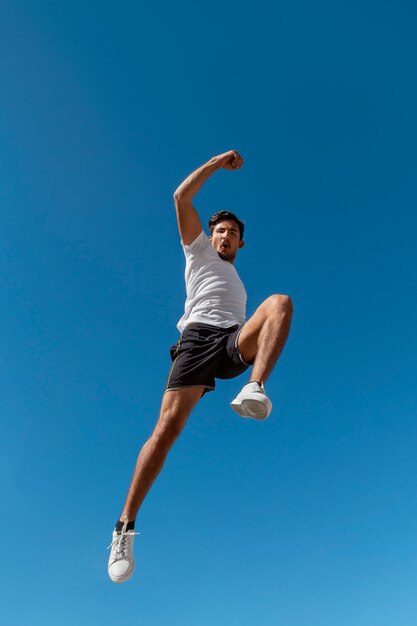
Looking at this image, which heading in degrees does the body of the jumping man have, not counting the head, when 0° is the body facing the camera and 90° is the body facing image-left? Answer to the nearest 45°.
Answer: approximately 315°
